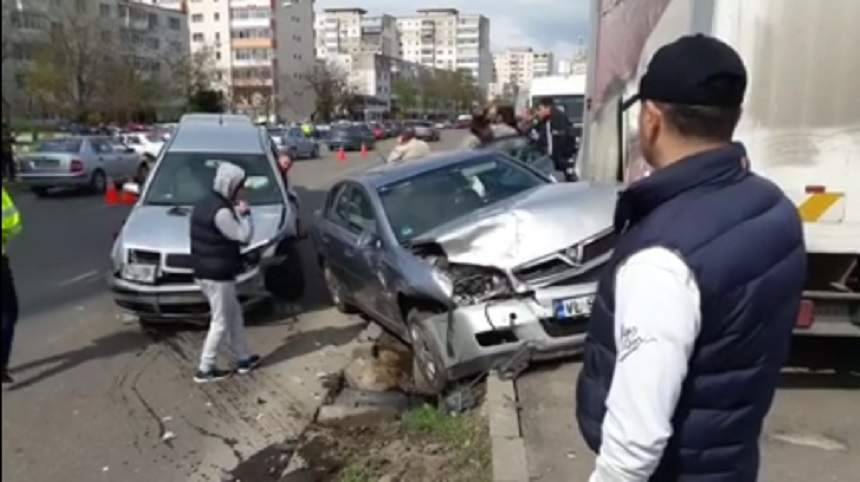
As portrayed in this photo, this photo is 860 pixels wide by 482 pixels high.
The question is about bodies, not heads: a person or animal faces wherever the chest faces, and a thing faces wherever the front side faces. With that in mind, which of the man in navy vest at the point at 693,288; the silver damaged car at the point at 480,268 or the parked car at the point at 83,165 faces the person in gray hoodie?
the man in navy vest

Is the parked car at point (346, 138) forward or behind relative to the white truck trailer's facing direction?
forward

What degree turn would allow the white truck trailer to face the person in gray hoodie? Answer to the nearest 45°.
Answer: approximately 135° to its left

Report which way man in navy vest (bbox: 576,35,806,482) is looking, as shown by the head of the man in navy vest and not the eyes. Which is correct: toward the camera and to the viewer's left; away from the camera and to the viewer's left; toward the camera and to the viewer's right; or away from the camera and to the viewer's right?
away from the camera and to the viewer's left

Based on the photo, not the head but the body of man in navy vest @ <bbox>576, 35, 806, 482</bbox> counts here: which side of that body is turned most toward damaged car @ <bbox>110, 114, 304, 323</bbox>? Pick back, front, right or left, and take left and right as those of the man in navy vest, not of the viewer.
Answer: front

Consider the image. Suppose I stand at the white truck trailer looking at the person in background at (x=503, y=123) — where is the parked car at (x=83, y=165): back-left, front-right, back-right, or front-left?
front-left

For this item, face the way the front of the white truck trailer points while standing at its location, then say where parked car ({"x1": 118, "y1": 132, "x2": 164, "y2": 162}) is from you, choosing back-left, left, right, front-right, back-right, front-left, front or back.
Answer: front

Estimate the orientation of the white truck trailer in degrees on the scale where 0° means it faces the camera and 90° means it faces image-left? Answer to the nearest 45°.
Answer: approximately 135°

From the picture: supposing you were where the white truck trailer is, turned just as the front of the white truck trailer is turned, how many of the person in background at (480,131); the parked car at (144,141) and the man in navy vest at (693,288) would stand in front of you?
2

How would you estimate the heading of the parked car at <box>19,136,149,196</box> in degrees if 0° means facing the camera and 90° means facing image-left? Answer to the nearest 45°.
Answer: approximately 225°

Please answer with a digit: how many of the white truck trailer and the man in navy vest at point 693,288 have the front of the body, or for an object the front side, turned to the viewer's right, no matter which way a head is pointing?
0

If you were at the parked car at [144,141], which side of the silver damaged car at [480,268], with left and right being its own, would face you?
back

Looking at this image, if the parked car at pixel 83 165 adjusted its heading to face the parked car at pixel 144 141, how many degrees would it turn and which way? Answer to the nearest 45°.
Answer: approximately 45° to its left

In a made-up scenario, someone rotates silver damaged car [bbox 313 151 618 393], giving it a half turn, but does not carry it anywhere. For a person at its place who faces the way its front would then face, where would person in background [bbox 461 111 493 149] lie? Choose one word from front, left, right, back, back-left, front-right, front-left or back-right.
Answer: front-right
